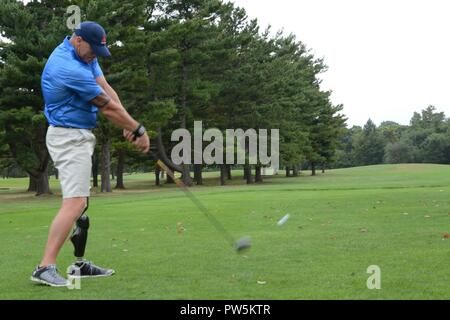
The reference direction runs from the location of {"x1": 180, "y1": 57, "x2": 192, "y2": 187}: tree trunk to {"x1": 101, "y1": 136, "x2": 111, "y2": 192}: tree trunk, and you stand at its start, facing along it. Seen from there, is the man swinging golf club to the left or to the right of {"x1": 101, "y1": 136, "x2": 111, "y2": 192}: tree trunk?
left

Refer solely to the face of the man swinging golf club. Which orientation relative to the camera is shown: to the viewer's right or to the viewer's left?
to the viewer's right

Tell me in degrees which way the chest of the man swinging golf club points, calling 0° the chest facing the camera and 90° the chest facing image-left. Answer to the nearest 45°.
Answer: approximately 270°

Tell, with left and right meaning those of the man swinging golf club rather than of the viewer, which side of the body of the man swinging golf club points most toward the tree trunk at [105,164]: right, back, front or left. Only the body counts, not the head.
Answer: left

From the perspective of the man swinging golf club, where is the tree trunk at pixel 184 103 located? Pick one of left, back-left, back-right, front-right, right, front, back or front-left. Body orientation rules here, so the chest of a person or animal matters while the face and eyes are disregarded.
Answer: left
